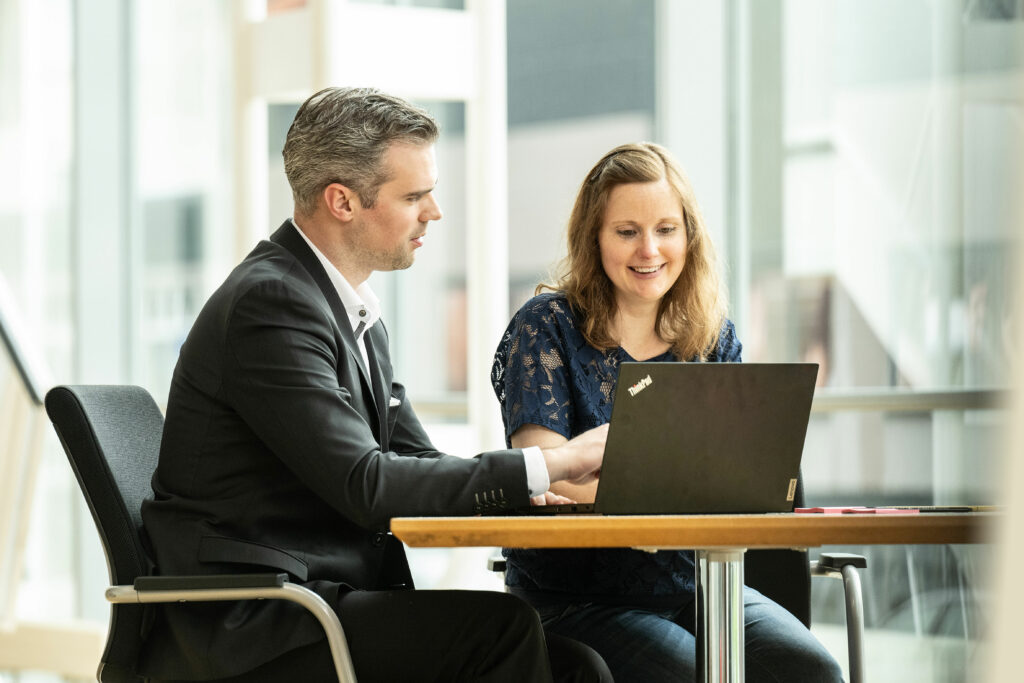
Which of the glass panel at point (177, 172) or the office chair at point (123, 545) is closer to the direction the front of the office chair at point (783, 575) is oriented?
the office chair

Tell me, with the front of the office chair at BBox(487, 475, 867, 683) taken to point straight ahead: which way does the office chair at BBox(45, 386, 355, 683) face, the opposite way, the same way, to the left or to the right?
to the left

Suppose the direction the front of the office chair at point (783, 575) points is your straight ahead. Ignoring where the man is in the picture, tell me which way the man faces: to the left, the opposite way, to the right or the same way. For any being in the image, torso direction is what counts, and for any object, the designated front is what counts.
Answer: to the left

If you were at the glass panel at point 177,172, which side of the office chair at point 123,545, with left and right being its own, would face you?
left

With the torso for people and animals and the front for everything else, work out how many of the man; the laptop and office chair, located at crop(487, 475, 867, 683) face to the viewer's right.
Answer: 1

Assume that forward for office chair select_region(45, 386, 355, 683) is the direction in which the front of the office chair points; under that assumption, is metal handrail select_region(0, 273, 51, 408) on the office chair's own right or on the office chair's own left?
on the office chair's own left

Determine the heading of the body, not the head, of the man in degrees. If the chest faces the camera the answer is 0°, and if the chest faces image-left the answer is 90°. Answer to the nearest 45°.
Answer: approximately 270°

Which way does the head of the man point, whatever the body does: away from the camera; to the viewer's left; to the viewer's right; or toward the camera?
to the viewer's right

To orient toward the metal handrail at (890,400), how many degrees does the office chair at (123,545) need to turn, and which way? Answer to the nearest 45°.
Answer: approximately 45° to its left

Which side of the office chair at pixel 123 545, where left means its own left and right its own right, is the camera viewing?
right

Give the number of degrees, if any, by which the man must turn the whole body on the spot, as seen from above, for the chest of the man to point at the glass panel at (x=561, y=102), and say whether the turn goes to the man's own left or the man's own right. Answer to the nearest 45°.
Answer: approximately 90° to the man's own left

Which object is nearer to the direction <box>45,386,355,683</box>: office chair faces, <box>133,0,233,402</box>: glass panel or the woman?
the woman
